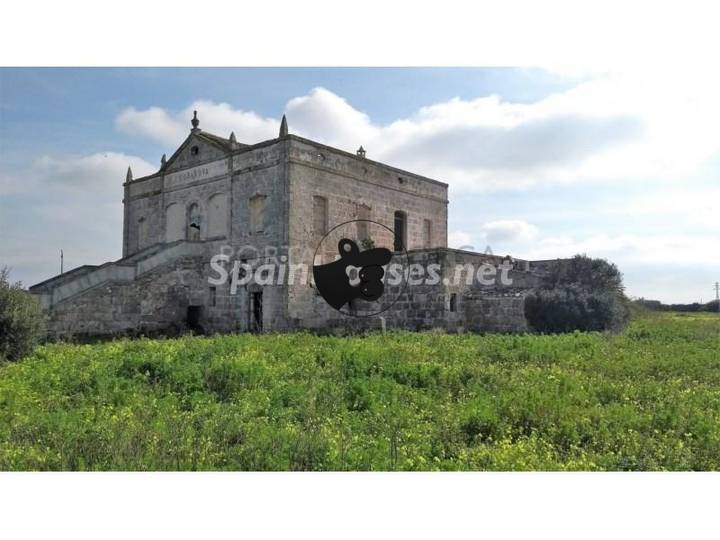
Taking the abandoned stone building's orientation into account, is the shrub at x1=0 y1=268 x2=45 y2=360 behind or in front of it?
in front

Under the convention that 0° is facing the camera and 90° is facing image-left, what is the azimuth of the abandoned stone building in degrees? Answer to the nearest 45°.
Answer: approximately 45°

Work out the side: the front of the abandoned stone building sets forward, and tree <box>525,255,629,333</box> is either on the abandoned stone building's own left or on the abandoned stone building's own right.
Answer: on the abandoned stone building's own left

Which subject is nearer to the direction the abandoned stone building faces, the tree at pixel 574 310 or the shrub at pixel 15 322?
the shrub
